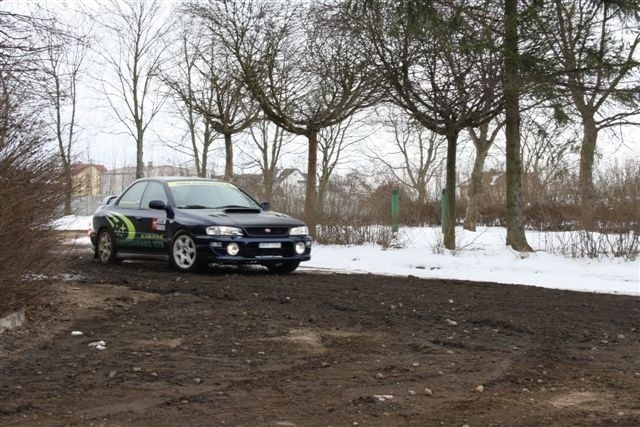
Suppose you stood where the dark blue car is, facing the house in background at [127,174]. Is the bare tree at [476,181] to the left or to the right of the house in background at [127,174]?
right

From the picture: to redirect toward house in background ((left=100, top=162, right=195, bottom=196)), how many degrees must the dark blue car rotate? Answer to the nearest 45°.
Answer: approximately 135° to its left

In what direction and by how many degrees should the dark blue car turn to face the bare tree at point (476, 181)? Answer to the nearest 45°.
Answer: approximately 90° to its left

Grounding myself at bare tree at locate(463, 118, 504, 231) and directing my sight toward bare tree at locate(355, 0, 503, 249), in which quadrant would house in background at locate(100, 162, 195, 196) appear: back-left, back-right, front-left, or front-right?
back-right

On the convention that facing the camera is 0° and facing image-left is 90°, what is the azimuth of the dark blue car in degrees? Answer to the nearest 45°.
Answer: approximately 315°

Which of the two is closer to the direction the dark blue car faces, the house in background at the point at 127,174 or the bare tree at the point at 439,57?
the bare tree

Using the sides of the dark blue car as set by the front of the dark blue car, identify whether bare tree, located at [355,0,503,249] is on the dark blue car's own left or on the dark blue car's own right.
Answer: on the dark blue car's own left

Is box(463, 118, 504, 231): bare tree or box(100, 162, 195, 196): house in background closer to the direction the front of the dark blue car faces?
the bare tree

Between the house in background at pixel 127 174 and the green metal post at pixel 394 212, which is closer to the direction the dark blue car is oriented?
the green metal post

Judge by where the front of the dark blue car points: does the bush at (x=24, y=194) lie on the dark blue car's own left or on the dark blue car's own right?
on the dark blue car's own right

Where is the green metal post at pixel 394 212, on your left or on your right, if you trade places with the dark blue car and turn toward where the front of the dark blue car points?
on your left
